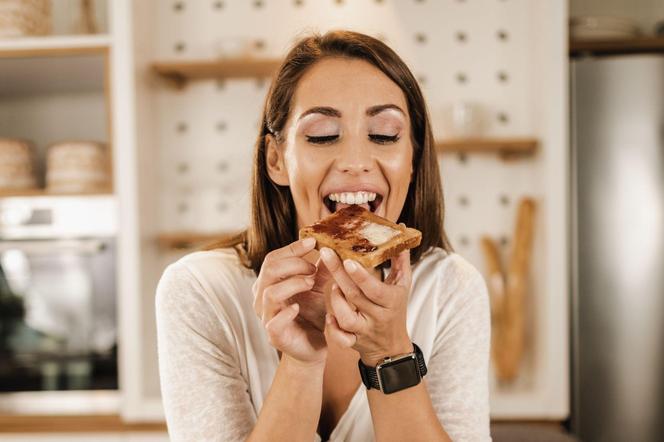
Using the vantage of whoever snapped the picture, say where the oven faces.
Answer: facing the viewer

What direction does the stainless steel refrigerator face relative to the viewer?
toward the camera

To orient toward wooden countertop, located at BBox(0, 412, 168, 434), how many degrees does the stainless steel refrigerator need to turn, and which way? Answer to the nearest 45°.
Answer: approximately 45° to its right

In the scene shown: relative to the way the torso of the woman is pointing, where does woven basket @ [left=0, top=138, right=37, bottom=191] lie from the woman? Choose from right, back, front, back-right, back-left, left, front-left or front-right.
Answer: back-right

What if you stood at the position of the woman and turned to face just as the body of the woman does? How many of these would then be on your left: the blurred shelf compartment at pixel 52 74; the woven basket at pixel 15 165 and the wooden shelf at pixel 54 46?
0

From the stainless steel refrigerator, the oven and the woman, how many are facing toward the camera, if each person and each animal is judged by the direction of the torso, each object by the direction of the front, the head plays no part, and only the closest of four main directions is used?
3

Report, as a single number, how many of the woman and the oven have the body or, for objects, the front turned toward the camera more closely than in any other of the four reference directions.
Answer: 2

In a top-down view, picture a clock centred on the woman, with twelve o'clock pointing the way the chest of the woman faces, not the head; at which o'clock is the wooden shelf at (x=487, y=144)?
The wooden shelf is roughly at 7 o'clock from the woman.

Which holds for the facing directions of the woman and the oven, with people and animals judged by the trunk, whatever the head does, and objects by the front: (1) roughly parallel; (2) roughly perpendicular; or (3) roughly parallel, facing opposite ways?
roughly parallel

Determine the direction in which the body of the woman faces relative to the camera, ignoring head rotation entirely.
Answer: toward the camera

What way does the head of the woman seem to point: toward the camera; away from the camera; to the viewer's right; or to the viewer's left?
toward the camera
